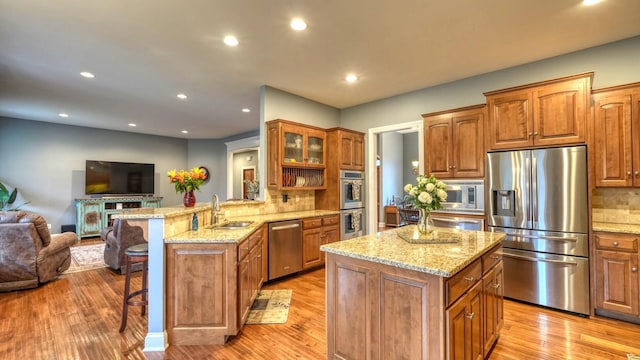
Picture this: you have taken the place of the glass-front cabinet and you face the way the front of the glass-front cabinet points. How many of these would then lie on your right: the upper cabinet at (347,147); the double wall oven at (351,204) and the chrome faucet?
1

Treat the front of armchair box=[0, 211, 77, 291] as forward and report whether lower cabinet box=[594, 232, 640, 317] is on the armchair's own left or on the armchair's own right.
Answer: on the armchair's own right

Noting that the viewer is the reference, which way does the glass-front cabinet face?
facing the viewer and to the right of the viewer

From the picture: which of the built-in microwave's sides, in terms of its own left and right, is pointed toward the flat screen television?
right

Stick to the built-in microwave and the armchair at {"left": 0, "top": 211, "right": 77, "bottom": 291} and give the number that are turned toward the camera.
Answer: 1

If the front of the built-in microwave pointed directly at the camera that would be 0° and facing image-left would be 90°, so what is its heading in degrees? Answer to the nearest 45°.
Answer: approximately 0°
